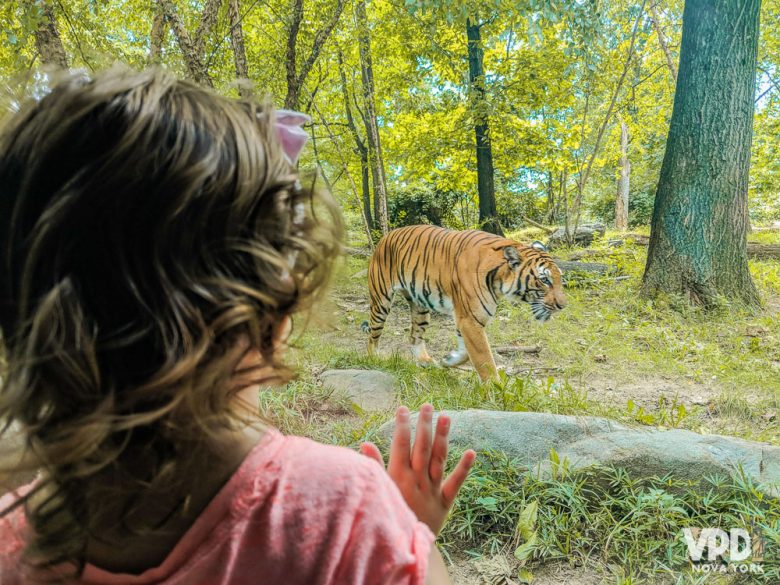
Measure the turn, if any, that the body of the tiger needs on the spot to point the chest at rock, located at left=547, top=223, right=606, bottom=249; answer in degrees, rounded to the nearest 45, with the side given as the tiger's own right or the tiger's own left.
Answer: approximately 135° to the tiger's own left

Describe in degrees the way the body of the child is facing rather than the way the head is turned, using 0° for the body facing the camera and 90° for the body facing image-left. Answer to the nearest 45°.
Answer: approximately 225°

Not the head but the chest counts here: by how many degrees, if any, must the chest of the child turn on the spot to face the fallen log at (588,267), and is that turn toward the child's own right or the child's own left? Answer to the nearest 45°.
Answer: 0° — they already face it

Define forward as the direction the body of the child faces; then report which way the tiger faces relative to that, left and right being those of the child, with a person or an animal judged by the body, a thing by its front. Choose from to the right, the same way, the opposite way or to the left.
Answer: to the right

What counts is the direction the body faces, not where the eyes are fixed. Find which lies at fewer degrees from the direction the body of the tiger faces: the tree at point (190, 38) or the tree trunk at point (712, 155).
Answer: the tree trunk

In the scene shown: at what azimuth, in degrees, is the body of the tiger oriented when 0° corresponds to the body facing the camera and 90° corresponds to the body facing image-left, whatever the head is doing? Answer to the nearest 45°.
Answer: approximately 315°

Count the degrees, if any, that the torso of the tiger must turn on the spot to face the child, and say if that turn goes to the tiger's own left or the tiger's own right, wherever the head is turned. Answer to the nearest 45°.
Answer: approximately 45° to the tiger's own right

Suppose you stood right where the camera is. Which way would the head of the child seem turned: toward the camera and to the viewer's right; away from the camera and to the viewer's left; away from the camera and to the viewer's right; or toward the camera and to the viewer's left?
away from the camera and to the viewer's right

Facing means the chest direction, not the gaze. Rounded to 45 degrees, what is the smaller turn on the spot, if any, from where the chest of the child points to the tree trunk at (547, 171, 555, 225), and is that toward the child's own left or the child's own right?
0° — they already face it

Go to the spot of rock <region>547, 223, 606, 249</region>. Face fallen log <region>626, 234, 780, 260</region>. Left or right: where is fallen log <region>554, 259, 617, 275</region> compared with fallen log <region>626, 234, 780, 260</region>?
right

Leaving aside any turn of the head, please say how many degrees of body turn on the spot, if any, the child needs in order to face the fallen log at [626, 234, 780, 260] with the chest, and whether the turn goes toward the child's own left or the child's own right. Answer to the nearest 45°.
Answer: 0° — they already face it

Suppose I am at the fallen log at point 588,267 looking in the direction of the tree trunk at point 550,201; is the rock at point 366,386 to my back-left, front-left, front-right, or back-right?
back-left
